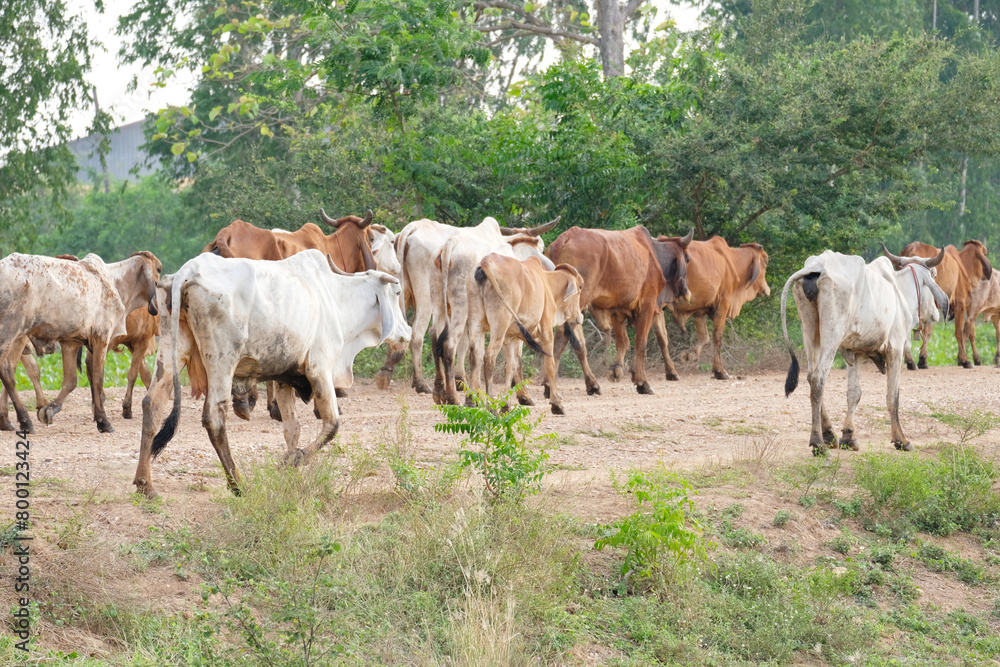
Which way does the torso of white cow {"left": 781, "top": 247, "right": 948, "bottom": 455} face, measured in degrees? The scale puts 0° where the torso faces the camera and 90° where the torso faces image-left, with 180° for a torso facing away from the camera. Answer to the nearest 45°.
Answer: approximately 225°

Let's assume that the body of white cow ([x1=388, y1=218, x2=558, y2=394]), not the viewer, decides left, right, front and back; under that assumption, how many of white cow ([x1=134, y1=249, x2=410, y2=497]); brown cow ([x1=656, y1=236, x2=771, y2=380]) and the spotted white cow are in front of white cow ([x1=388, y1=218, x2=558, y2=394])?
1

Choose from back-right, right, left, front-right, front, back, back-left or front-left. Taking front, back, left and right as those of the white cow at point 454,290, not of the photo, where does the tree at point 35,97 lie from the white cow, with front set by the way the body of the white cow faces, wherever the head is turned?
left

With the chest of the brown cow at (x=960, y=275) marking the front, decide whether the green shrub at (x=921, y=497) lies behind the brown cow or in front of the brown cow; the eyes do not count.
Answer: behind

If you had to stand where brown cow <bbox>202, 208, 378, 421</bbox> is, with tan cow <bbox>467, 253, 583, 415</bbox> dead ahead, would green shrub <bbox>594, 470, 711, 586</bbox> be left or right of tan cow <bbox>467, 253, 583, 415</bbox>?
right

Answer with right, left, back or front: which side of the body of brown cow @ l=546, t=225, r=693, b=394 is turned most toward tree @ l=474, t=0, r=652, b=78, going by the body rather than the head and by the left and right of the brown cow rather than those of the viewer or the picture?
left

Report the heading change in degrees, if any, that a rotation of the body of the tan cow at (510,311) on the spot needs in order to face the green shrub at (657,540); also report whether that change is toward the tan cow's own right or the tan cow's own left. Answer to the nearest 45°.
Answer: approximately 135° to the tan cow's own right

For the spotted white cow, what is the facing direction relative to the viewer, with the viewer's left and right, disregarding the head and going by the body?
facing to the right of the viewer

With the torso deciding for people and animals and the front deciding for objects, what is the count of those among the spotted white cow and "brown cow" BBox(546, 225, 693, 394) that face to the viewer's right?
2

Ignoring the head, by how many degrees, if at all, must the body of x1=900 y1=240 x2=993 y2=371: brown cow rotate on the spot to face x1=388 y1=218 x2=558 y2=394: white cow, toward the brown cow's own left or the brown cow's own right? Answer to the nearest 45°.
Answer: approximately 180°

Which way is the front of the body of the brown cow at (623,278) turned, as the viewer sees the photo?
to the viewer's right

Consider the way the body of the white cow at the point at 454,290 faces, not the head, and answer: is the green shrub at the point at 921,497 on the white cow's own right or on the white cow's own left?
on the white cow's own right

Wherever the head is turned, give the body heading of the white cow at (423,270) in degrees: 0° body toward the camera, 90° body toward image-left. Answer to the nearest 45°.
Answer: approximately 225°

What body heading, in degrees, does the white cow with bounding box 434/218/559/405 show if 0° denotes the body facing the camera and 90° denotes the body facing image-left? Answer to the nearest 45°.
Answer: approximately 225°

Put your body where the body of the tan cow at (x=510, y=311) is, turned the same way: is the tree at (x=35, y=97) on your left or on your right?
on your left

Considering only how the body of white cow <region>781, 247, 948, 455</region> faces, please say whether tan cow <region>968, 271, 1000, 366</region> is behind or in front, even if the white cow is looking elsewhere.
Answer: in front

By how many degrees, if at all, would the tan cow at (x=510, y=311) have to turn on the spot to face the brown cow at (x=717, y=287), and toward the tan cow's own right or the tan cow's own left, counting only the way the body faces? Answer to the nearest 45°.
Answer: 0° — it already faces it
